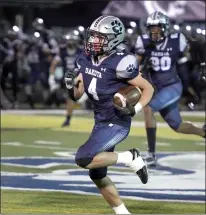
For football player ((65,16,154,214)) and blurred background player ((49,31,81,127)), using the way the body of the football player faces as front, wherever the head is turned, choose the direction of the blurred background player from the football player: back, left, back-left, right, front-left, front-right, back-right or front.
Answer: back-right

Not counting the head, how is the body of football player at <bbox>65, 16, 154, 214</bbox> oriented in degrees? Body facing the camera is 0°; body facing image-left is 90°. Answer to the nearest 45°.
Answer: approximately 45°

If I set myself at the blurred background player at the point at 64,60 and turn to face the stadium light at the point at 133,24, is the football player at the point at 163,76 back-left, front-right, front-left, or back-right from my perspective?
back-right

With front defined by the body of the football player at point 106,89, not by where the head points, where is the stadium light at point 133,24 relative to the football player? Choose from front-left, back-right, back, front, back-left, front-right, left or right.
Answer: back-right
